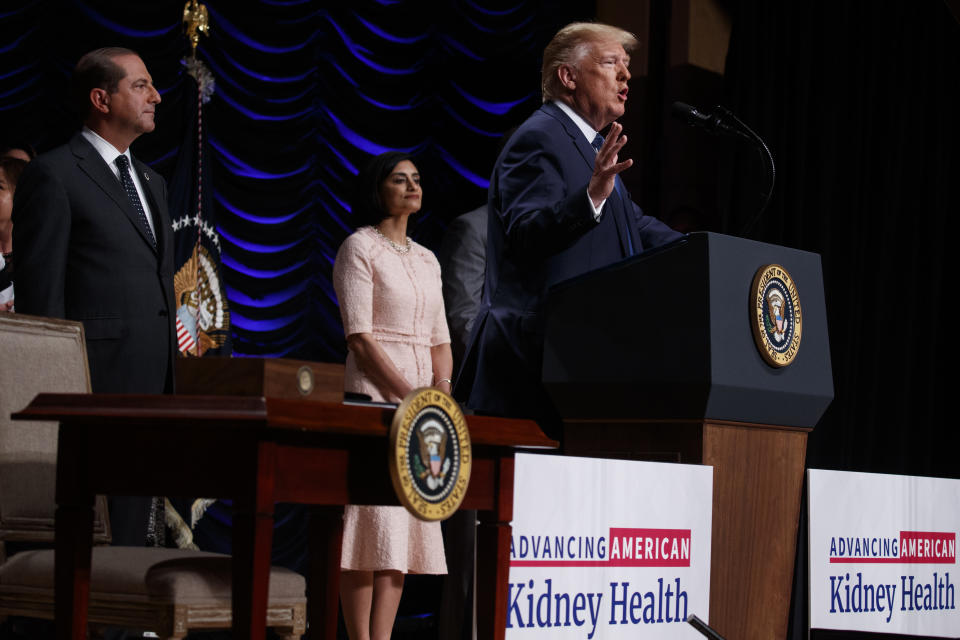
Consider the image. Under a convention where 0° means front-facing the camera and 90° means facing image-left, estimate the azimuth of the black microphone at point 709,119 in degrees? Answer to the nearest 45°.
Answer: approximately 90°

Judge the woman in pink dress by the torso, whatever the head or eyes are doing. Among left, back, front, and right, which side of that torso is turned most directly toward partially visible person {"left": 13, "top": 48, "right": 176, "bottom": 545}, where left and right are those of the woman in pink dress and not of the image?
right

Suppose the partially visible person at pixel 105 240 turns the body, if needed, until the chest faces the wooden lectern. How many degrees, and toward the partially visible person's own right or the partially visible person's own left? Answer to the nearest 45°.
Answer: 0° — they already face it

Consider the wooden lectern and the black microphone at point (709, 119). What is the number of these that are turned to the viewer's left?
1

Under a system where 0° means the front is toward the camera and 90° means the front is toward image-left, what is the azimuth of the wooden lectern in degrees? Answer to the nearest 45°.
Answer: approximately 315°

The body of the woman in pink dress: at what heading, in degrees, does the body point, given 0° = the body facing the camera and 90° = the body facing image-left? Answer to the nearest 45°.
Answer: approximately 315°

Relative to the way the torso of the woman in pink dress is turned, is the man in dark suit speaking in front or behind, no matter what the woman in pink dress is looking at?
in front

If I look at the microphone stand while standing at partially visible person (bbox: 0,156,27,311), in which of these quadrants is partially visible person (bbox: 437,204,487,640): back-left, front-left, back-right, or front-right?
front-left

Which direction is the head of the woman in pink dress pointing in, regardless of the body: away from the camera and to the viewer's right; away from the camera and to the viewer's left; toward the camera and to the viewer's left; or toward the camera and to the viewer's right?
toward the camera and to the viewer's right

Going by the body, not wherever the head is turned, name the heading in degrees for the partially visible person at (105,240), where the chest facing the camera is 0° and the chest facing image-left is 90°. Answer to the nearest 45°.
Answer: approximately 315°

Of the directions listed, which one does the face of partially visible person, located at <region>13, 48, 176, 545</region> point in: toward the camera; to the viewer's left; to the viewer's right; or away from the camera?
to the viewer's right
